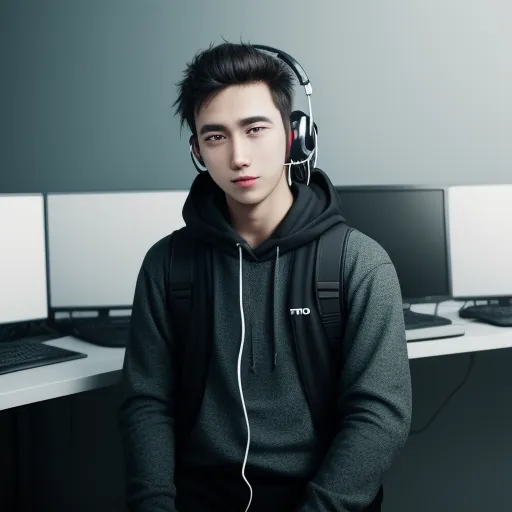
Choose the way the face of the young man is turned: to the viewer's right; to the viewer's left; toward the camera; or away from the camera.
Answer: toward the camera

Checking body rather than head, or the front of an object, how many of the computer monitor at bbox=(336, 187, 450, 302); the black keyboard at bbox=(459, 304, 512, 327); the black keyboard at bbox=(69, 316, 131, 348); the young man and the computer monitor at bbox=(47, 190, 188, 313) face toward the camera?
5

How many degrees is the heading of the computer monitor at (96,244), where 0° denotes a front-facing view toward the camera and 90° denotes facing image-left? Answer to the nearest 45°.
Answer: approximately 0°

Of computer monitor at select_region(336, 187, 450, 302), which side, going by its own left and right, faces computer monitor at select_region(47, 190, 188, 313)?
right

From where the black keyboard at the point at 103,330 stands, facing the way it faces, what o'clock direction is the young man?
The young man is roughly at 11 o'clock from the black keyboard.

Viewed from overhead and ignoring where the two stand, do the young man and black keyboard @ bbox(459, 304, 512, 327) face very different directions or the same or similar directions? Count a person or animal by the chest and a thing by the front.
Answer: same or similar directions

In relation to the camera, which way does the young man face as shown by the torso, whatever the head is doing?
toward the camera

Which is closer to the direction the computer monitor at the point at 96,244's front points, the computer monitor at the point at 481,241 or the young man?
the young man

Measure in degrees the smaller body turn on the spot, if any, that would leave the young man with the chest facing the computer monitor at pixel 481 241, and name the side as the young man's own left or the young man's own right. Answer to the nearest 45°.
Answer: approximately 135° to the young man's own left

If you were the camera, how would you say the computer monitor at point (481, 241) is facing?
facing the viewer

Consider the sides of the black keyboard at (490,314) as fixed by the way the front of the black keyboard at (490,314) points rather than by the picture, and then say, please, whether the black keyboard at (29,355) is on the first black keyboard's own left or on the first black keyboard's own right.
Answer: on the first black keyboard's own right
